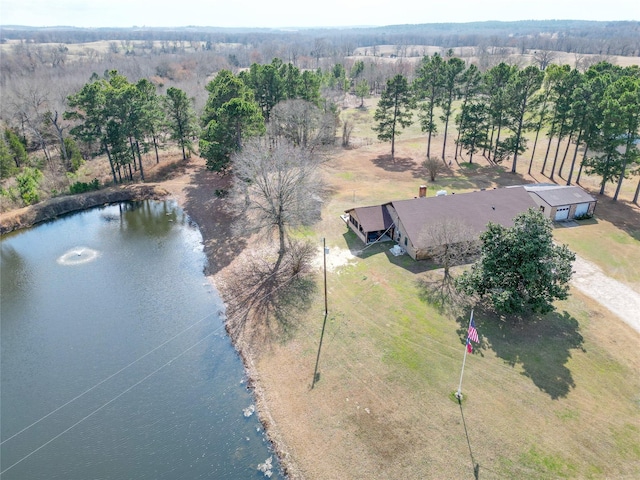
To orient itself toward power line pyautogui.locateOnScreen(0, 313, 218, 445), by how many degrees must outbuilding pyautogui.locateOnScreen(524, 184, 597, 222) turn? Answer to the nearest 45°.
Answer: approximately 90° to its right

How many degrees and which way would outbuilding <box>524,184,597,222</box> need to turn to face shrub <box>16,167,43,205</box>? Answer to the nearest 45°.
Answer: approximately 90° to its right

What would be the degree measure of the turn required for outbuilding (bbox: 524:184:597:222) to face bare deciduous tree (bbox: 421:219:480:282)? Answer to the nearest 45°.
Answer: approximately 90° to its right

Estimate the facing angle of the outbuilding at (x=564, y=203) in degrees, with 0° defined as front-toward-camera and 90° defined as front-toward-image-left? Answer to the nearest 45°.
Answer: approximately 315°

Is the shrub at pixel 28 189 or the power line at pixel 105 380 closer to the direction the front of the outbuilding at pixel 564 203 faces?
the power line

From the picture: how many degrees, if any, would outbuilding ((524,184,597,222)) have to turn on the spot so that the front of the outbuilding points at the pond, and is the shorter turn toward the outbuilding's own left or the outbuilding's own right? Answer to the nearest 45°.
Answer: approximately 90° to the outbuilding's own right

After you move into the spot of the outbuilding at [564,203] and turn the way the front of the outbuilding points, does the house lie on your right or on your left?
on your right

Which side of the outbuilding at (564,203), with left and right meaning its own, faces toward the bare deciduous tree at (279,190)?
right
